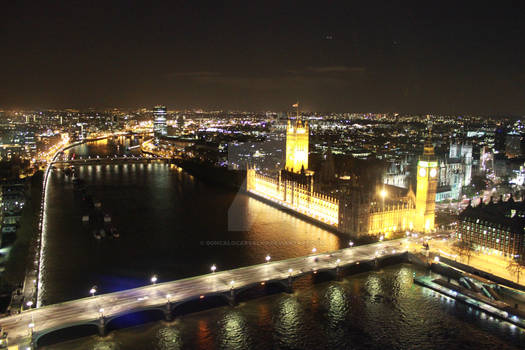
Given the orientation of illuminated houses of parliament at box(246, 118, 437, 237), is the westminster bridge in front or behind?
in front
